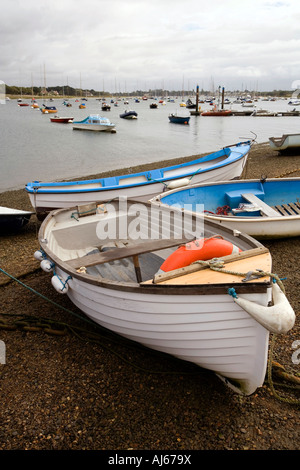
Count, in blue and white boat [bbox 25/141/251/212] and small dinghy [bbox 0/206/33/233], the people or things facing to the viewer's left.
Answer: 0

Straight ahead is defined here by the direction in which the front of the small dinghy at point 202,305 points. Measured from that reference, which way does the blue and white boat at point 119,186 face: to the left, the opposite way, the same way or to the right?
to the left

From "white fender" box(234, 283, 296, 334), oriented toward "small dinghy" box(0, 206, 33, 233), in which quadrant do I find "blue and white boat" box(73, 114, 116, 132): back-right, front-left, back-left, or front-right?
front-right

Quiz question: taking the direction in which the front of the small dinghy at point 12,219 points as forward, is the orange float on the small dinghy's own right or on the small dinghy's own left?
on the small dinghy's own right

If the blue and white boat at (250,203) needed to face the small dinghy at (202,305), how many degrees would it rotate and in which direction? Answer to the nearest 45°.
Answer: approximately 90° to its left

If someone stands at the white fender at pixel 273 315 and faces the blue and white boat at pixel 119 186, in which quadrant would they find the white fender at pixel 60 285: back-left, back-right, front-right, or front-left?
front-left

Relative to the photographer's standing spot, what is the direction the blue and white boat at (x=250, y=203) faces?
facing to the left of the viewer

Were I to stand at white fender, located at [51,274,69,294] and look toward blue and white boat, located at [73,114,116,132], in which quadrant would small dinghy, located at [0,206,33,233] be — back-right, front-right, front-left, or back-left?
front-left

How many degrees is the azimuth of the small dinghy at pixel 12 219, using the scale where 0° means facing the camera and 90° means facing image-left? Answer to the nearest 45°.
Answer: approximately 270°

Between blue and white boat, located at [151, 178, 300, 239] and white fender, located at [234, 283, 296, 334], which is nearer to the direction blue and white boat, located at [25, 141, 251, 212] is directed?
the blue and white boat

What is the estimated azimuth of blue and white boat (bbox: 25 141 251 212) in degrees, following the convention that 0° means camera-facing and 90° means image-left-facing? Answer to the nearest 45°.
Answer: approximately 225°

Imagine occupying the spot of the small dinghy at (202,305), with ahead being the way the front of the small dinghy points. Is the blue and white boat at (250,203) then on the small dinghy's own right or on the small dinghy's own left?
on the small dinghy's own left

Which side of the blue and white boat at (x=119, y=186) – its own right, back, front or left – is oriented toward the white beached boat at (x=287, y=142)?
front
